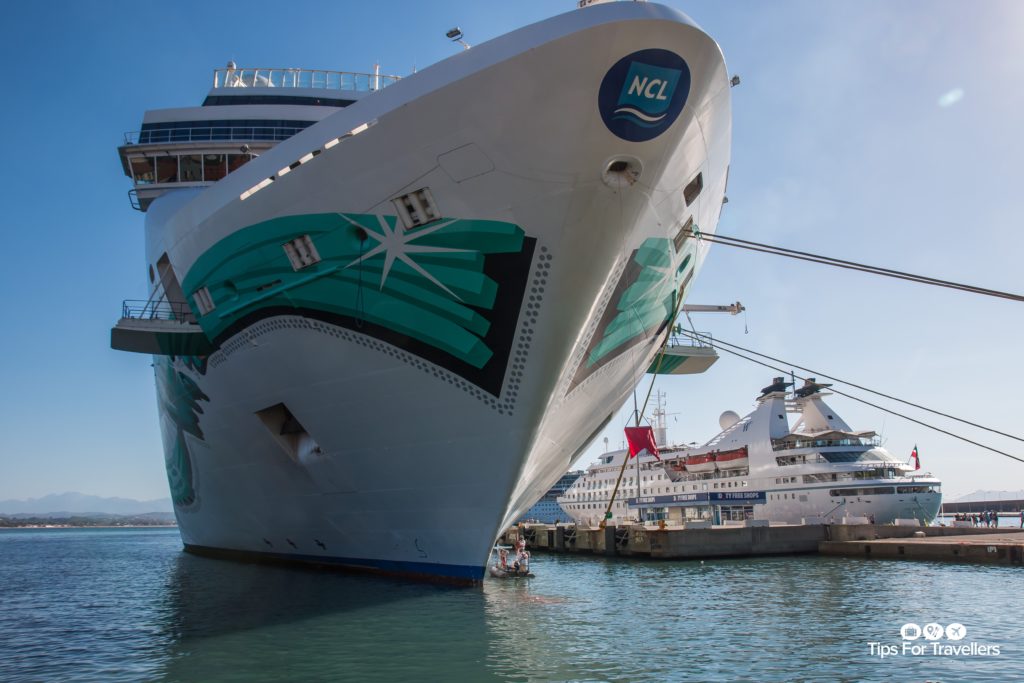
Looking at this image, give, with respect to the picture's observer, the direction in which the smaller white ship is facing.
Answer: facing away from the viewer and to the left of the viewer

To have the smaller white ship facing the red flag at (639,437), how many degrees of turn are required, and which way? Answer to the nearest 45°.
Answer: approximately 135° to its left

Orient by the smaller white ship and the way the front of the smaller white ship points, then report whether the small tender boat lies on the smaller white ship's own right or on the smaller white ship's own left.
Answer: on the smaller white ship's own left

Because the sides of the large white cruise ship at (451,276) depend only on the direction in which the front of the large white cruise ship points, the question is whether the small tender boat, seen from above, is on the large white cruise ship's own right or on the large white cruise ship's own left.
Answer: on the large white cruise ship's own left
